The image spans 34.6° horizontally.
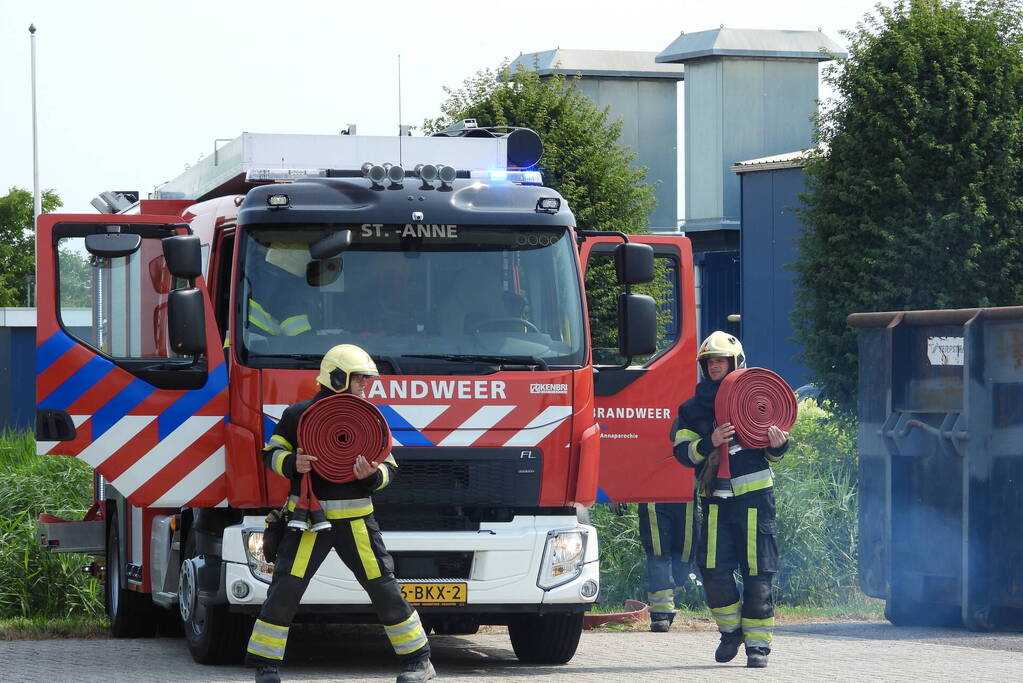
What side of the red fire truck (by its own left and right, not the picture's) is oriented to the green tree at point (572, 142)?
back

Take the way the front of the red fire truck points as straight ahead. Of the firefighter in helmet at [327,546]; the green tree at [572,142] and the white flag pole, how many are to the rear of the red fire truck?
2

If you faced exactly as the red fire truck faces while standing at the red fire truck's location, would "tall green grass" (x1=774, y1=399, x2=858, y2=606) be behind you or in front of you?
behind

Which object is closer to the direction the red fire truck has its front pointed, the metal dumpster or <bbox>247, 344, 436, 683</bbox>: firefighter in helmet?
the firefighter in helmet

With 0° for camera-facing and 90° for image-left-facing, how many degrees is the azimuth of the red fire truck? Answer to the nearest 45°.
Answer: approximately 0°

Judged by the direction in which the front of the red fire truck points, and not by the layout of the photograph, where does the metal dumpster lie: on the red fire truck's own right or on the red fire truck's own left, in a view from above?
on the red fire truck's own left

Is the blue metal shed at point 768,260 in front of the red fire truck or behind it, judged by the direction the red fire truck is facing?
behind

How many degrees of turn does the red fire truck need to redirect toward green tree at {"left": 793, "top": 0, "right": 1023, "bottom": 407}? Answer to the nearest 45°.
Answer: approximately 135° to its left

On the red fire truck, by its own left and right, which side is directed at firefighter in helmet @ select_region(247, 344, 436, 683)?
front

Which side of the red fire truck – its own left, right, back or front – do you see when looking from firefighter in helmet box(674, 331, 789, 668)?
left
